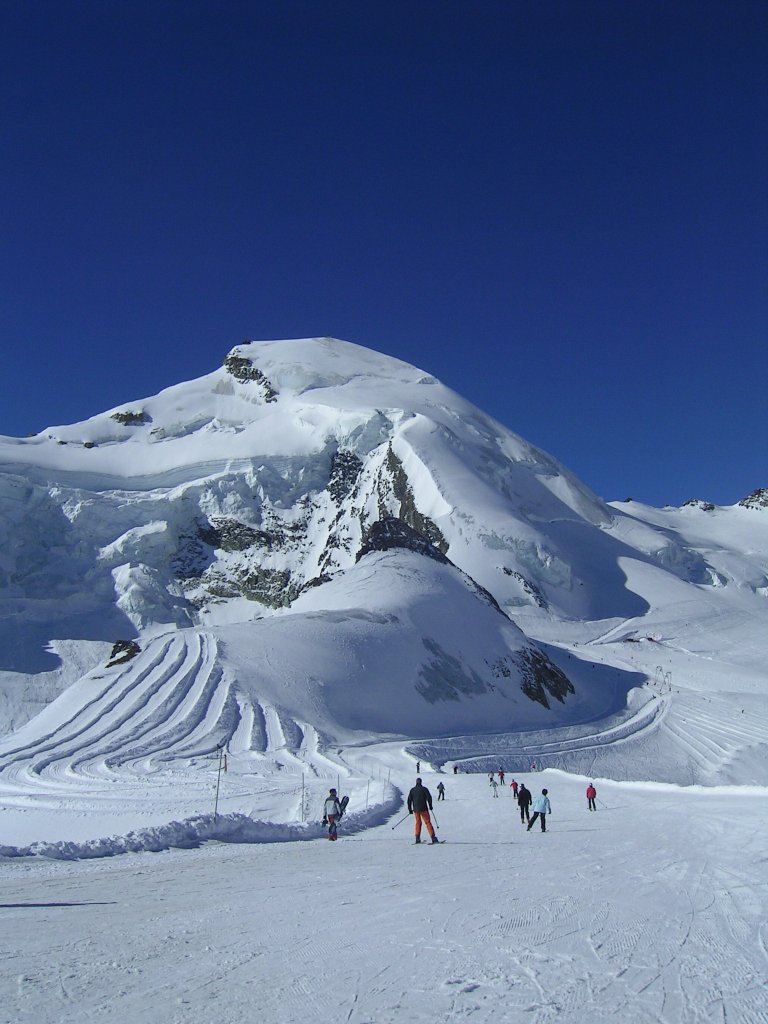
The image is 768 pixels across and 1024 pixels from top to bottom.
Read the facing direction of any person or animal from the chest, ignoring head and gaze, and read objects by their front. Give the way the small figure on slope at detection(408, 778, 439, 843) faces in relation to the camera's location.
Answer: facing away from the viewer

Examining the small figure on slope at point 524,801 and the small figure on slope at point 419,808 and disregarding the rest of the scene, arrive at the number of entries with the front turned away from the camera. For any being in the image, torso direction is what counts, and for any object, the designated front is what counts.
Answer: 2

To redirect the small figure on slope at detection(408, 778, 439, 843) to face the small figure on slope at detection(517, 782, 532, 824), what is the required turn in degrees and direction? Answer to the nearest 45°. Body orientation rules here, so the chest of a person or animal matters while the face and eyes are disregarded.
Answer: approximately 45° to its right

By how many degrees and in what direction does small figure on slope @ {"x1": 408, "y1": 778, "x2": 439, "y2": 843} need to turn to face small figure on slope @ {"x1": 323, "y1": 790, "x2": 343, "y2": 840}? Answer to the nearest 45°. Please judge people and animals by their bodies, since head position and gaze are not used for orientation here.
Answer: approximately 45° to its left

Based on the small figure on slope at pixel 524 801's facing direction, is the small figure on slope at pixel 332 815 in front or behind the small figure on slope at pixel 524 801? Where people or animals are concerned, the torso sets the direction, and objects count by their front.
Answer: behind

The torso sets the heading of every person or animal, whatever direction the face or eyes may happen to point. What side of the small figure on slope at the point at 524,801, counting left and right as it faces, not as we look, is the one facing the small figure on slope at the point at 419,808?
back

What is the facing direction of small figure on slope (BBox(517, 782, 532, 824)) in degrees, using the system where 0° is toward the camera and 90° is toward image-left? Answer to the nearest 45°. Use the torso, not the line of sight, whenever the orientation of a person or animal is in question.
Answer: approximately 180°

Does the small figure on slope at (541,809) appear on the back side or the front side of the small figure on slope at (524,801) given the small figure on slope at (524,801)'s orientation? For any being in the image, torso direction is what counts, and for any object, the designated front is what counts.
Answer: on the back side
